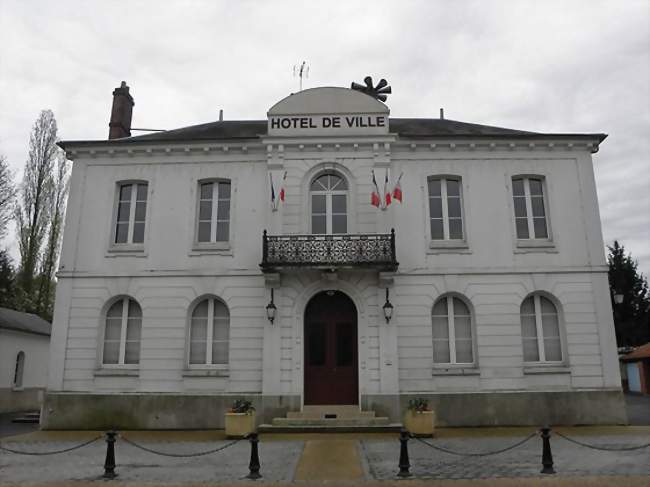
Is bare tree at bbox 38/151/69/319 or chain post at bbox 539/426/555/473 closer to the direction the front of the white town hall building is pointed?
the chain post

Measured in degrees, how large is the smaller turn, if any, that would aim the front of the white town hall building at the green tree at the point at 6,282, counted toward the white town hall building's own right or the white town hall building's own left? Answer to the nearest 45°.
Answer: approximately 135° to the white town hall building's own right

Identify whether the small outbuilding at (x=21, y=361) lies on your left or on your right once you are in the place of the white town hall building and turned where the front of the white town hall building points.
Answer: on your right

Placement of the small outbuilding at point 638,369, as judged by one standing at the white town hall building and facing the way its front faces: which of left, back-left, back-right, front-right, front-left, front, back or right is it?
back-left

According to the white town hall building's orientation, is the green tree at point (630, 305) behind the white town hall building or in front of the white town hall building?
behind

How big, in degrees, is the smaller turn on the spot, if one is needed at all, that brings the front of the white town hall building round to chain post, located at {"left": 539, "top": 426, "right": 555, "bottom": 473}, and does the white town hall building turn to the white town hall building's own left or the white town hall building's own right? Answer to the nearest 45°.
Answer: approximately 45° to the white town hall building's own left

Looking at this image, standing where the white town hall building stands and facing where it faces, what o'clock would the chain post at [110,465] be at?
The chain post is roughly at 1 o'clock from the white town hall building.

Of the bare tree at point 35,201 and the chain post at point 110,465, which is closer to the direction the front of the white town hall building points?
the chain post

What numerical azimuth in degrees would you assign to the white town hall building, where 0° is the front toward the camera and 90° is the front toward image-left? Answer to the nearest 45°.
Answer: approximately 0°

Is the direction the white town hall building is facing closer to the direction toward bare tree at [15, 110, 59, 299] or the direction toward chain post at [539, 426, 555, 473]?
the chain post

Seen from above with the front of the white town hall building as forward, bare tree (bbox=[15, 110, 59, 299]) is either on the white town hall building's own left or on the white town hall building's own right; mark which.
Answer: on the white town hall building's own right
